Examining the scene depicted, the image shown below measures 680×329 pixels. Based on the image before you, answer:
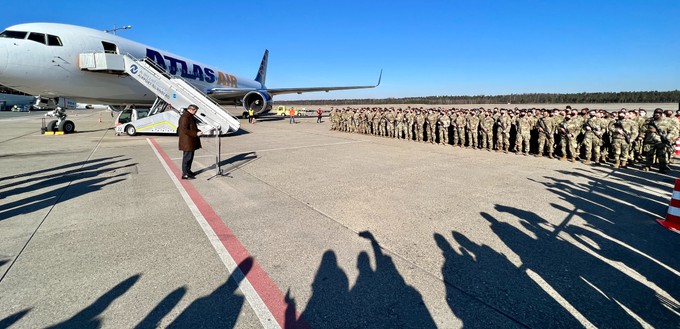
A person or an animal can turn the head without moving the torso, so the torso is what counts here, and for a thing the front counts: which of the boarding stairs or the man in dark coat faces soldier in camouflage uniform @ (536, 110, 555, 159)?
the man in dark coat

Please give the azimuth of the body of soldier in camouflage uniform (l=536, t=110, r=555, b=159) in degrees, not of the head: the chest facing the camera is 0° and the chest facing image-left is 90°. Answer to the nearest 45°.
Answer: approximately 45°

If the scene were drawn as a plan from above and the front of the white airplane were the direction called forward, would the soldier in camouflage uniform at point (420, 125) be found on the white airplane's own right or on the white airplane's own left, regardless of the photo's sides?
on the white airplane's own left

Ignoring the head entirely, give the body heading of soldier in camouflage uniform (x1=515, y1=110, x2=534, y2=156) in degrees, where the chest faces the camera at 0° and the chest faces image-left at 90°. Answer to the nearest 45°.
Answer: approximately 0°

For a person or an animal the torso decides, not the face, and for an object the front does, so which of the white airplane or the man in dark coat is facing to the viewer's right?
the man in dark coat

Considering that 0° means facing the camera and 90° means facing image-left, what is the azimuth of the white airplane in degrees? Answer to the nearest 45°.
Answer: approximately 45°

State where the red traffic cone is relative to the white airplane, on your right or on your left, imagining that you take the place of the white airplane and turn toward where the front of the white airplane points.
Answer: on your left

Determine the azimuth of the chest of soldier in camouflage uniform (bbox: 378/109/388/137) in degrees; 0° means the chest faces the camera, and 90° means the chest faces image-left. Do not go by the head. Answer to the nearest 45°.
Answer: approximately 45°

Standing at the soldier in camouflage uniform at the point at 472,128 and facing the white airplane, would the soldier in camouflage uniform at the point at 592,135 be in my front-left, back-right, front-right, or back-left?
back-left
